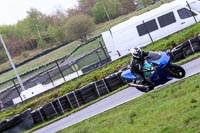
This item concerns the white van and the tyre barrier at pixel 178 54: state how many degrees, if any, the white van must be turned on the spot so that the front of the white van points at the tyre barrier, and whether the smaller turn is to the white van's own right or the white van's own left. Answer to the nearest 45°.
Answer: approximately 90° to the white van's own right

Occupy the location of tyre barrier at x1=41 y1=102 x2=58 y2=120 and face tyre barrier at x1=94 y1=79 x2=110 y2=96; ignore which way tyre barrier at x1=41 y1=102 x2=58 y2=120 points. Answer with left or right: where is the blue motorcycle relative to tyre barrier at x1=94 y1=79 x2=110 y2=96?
right

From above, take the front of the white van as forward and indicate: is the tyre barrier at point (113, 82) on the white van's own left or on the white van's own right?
on the white van's own right

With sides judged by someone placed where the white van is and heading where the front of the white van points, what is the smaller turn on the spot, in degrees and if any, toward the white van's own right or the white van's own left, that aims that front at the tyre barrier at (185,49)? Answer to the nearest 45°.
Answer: approximately 90° to the white van's own right

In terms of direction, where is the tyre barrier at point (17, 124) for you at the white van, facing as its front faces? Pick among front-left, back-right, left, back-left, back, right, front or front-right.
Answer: back-right

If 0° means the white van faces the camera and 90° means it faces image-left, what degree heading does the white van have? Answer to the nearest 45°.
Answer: approximately 270°
